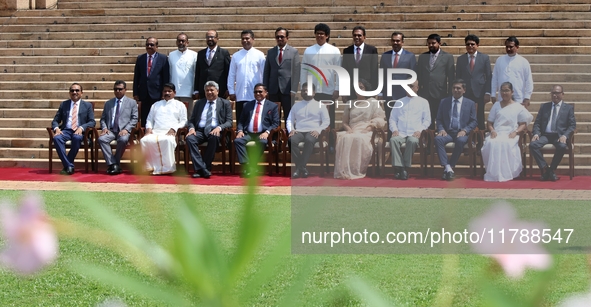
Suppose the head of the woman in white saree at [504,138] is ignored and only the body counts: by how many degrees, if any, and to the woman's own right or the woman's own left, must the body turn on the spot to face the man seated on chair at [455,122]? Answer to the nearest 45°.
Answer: approximately 90° to the woman's own right

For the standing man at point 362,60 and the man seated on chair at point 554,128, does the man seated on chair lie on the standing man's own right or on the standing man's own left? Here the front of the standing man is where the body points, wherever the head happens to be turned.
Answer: on the standing man's own left

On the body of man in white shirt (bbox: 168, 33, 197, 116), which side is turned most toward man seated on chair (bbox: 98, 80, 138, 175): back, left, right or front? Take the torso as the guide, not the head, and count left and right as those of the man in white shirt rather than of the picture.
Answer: right

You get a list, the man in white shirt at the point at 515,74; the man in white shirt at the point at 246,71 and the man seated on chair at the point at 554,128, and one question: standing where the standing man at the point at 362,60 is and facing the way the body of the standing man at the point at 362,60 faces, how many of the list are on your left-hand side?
2

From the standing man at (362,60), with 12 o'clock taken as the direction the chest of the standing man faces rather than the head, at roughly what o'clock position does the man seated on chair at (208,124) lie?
The man seated on chair is roughly at 3 o'clock from the standing man.

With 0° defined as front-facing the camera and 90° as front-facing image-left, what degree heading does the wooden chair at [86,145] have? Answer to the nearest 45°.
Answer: approximately 0°

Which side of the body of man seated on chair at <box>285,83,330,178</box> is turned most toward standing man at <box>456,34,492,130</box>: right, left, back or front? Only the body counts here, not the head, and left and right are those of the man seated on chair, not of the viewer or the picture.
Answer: left
